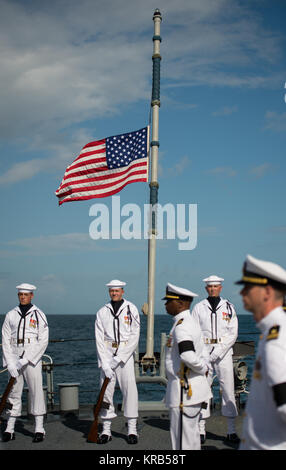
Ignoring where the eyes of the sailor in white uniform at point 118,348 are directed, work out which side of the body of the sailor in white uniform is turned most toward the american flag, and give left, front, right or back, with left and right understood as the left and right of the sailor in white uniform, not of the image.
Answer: back

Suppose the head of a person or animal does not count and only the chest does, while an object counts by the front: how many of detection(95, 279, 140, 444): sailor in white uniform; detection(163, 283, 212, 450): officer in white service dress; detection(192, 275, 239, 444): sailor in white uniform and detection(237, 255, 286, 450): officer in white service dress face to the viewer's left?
2

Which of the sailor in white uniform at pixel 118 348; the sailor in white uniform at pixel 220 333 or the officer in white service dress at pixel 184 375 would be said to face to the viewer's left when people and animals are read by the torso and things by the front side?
the officer in white service dress

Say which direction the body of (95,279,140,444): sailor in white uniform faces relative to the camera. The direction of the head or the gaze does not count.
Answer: toward the camera

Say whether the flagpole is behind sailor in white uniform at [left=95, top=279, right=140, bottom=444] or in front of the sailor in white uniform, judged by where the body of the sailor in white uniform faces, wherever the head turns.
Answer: behind

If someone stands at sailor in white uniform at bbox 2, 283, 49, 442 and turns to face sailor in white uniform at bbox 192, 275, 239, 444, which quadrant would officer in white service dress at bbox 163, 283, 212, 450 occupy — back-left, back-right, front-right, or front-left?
front-right

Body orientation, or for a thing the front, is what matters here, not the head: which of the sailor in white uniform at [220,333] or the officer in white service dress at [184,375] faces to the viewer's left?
the officer in white service dress

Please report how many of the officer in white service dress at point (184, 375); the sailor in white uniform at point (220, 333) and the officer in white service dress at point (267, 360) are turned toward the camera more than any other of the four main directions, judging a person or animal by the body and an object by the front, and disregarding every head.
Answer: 1

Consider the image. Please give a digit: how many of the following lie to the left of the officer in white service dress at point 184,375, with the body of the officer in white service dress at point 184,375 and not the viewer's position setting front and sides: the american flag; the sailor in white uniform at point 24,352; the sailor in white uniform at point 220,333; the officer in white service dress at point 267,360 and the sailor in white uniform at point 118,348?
1

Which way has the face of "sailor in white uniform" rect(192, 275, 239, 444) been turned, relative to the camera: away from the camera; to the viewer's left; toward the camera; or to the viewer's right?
toward the camera

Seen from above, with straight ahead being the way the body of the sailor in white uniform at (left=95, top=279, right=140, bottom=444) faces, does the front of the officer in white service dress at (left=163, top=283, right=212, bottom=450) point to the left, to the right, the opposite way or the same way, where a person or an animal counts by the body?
to the right

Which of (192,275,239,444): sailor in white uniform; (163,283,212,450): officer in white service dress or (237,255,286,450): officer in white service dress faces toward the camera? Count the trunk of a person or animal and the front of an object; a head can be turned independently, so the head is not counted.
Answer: the sailor in white uniform

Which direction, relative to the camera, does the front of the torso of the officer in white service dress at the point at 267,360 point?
to the viewer's left

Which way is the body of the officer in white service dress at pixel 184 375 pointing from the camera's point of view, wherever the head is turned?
to the viewer's left

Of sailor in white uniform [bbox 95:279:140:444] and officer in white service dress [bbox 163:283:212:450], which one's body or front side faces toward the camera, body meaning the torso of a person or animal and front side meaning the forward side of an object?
the sailor in white uniform

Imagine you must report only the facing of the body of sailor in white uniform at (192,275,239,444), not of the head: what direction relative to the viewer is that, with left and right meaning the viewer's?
facing the viewer

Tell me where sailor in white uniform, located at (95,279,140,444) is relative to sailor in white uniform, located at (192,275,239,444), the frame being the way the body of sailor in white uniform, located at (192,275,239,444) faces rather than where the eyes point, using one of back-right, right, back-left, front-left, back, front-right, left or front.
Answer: right
